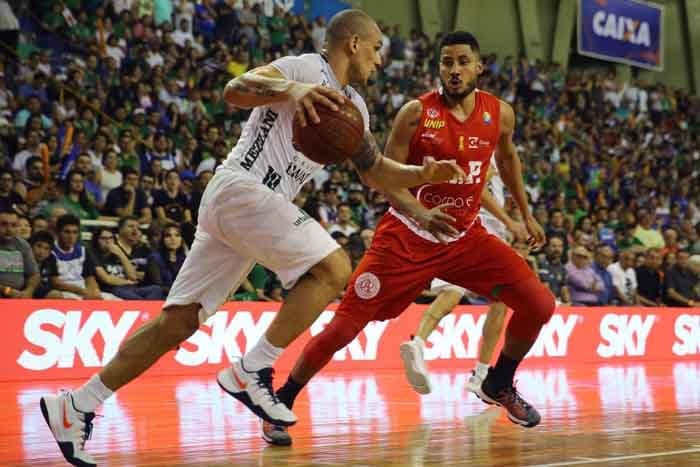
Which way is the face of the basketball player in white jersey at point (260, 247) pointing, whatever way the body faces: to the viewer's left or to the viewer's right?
to the viewer's right

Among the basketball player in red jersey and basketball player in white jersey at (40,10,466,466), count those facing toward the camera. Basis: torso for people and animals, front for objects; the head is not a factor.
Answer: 1

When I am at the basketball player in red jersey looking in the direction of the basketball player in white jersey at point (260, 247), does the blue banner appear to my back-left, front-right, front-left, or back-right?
back-right

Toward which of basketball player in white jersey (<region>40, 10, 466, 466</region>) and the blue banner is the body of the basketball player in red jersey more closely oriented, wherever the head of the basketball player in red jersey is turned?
the basketball player in white jersey

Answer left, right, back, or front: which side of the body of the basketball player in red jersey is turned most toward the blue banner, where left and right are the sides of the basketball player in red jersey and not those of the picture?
back

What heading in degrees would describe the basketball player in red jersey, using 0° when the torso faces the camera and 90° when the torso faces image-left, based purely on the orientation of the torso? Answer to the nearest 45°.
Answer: approximately 0°

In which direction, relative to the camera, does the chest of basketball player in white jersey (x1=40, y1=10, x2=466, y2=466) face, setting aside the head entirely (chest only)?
to the viewer's right

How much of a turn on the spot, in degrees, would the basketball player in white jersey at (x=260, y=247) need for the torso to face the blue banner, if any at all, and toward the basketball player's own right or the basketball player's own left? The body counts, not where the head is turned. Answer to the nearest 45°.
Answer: approximately 45° to the basketball player's own left
